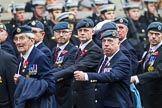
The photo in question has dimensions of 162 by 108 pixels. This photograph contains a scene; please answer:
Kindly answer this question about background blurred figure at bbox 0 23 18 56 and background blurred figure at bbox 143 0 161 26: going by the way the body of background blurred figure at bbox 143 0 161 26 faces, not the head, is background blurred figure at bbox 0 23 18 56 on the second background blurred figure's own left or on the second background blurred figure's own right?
on the second background blurred figure's own right

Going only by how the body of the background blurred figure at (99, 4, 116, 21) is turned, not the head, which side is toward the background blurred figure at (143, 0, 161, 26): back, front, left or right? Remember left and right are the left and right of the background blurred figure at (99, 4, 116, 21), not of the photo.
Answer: left

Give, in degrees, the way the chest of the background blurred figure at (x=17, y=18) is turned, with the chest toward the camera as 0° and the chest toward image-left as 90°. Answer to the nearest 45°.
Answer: approximately 315°

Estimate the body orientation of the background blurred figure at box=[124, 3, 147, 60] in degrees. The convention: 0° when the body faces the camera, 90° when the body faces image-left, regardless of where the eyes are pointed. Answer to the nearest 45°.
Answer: approximately 315°

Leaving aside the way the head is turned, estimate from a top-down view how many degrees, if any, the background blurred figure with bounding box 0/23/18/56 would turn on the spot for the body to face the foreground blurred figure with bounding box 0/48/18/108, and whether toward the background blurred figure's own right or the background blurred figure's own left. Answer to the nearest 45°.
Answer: approximately 45° to the background blurred figure's own left
